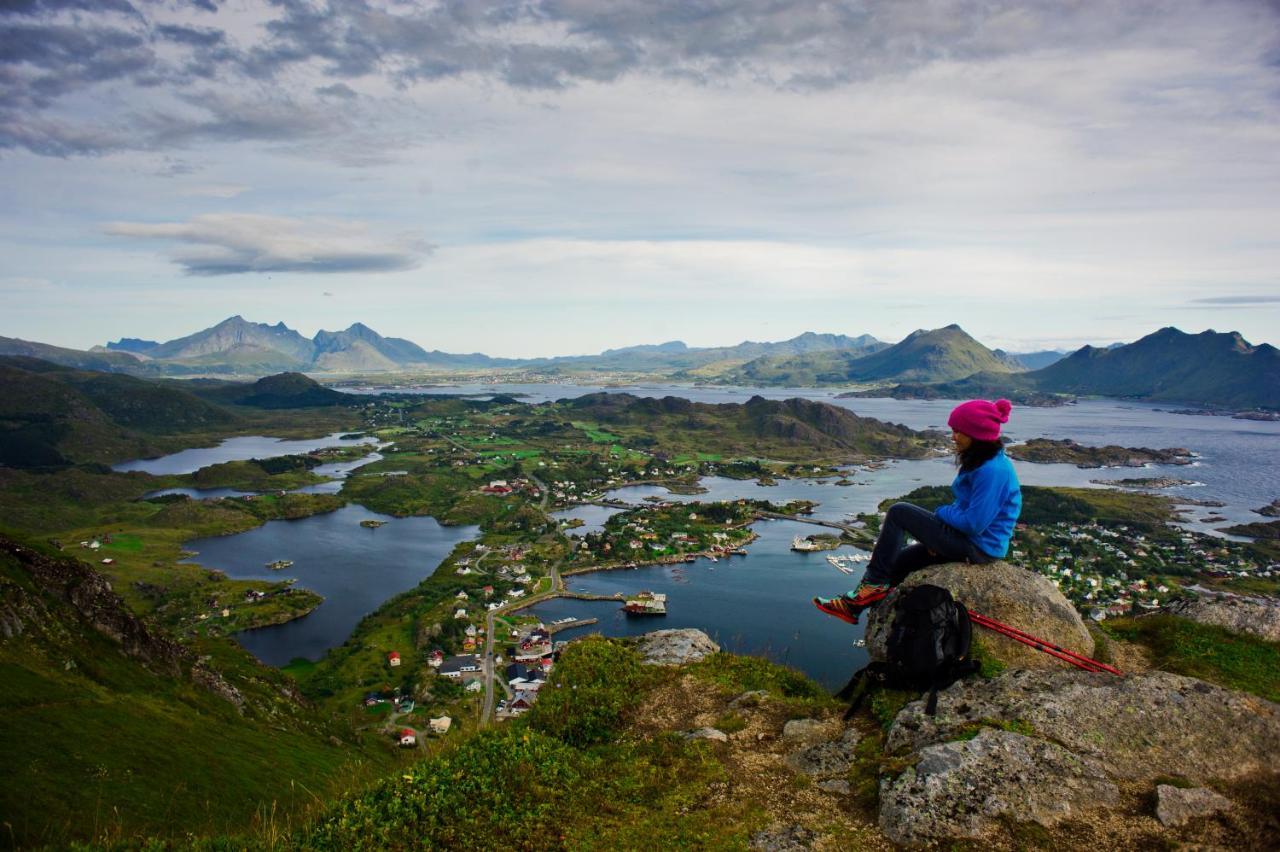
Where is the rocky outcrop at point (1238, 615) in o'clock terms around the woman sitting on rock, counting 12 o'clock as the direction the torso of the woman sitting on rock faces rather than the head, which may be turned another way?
The rocky outcrop is roughly at 5 o'clock from the woman sitting on rock.

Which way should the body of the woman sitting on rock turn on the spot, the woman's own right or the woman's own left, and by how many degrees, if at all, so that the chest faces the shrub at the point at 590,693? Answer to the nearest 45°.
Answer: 0° — they already face it

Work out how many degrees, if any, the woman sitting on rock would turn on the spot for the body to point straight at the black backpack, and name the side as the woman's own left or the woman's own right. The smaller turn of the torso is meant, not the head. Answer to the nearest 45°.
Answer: approximately 90° to the woman's own left

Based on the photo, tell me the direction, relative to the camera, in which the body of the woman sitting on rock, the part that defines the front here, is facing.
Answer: to the viewer's left

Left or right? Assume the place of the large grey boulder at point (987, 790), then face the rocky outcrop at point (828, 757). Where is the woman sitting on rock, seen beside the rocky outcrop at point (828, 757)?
right

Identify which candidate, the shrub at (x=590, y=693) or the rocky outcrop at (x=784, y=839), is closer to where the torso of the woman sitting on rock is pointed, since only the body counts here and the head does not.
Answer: the shrub
